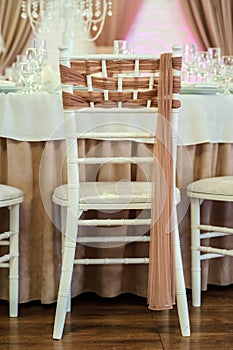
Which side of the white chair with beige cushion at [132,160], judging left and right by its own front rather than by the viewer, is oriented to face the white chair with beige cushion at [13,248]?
left

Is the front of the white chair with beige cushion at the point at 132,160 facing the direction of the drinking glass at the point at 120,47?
yes

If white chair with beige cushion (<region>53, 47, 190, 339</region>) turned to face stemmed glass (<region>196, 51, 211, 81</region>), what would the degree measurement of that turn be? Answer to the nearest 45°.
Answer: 0° — it already faces it

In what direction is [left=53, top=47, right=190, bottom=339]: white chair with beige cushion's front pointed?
away from the camera

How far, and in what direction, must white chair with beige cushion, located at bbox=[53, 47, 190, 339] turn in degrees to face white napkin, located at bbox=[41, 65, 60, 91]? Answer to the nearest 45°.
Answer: approximately 45° to its left

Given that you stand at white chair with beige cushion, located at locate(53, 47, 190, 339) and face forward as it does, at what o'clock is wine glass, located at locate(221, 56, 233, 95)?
The wine glass is roughly at 1 o'clock from the white chair with beige cushion.
